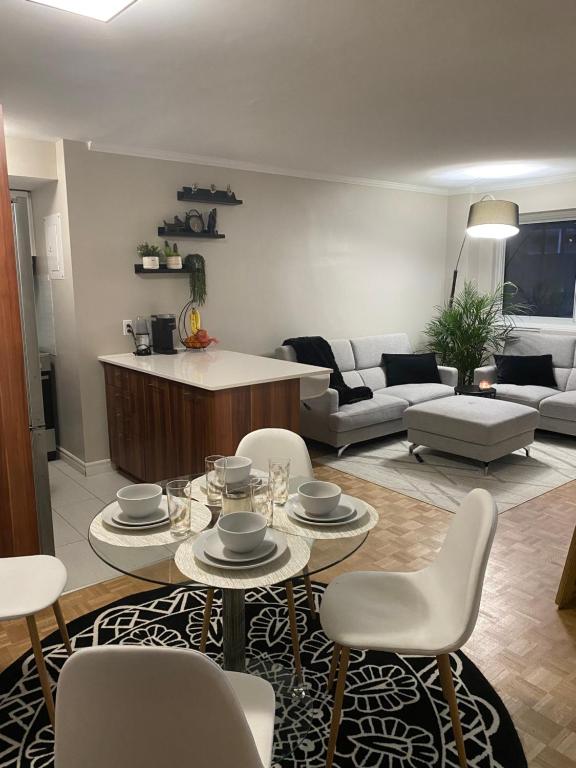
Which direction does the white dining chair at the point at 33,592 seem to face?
to the viewer's right

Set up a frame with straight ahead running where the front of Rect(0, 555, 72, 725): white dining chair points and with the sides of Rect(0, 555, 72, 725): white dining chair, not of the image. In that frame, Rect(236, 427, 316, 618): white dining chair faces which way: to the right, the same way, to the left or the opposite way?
to the right

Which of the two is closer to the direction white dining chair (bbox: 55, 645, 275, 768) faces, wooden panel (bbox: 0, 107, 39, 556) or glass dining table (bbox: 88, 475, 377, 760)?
the glass dining table

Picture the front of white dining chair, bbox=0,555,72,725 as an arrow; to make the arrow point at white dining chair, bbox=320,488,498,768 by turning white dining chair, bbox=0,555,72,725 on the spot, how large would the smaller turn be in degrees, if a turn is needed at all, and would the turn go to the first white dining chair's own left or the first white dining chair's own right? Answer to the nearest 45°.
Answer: approximately 45° to the first white dining chair's own right

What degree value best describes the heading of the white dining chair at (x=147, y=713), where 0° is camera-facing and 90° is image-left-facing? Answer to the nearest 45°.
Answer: approximately 225°

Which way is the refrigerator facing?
to the viewer's right

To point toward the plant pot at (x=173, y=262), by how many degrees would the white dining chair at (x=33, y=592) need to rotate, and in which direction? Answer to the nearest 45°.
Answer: approximately 45° to its left

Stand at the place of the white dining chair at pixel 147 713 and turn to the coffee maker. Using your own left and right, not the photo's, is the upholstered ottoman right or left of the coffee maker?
right

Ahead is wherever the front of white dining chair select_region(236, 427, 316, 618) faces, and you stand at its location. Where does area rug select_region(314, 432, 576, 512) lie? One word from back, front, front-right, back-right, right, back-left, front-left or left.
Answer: back-left

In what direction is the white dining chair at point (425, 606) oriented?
to the viewer's left

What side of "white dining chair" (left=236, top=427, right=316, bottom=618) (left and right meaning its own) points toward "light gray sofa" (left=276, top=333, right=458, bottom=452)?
back

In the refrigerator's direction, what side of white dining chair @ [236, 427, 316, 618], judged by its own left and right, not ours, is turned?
right
